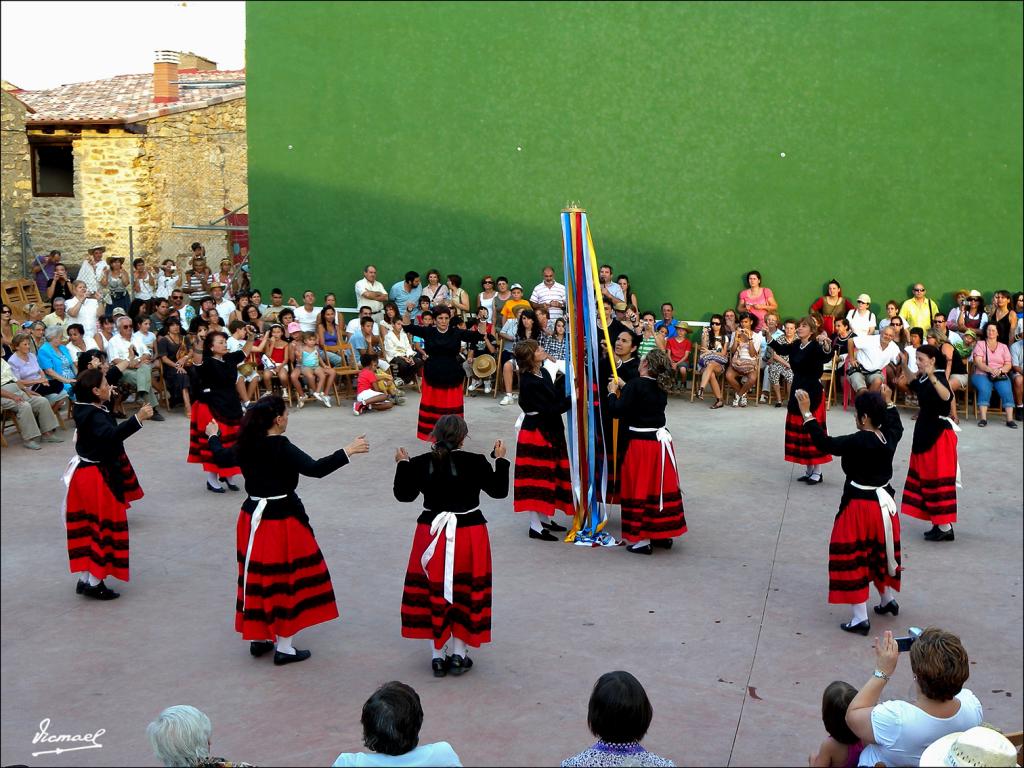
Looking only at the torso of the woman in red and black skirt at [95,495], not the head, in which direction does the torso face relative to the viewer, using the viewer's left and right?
facing to the right of the viewer

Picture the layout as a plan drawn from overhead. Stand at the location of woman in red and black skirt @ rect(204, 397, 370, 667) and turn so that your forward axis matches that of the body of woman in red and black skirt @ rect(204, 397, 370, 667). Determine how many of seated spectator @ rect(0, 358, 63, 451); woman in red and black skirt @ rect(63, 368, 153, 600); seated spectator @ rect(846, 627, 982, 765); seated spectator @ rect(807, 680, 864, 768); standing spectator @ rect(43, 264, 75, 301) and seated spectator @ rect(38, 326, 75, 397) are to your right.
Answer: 2

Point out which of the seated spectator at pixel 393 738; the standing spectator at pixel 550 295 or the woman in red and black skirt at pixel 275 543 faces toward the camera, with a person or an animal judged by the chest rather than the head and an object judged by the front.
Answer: the standing spectator

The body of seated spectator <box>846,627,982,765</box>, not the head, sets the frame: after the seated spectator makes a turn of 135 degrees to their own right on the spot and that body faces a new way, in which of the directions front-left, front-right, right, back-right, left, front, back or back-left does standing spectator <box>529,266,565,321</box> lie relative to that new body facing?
back-left

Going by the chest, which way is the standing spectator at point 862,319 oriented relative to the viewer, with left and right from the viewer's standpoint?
facing the viewer and to the left of the viewer

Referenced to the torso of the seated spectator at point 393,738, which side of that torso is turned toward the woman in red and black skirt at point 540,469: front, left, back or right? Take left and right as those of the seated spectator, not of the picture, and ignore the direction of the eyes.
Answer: front

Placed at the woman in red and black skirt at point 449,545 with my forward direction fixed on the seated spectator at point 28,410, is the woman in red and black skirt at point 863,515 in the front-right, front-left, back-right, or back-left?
back-right

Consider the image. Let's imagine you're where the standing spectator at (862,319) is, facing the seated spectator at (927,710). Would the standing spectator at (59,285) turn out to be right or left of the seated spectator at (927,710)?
right

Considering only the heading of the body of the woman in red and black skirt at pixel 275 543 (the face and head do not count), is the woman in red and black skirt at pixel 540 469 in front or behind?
in front

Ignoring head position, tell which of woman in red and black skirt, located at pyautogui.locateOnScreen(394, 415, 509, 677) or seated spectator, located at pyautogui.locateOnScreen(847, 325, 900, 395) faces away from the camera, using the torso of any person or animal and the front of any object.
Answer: the woman in red and black skirt

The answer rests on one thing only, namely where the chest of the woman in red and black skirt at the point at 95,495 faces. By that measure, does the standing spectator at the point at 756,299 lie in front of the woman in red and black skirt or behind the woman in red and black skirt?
in front

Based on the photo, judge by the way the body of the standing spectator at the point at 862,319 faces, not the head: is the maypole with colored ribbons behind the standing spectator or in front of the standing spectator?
in front

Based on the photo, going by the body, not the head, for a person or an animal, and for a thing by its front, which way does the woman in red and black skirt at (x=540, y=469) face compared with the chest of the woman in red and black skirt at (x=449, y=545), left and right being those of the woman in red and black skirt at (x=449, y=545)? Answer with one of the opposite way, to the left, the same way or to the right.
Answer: to the right

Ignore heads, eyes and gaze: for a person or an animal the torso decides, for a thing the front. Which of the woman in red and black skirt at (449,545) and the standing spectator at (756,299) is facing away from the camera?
the woman in red and black skirt

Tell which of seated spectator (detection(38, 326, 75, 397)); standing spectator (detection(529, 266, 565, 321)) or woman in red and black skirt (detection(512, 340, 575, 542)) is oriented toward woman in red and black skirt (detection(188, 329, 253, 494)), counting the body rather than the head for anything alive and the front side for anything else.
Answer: the seated spectator
